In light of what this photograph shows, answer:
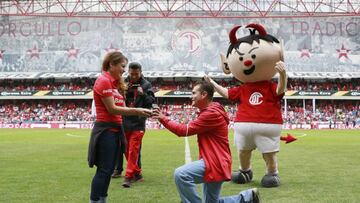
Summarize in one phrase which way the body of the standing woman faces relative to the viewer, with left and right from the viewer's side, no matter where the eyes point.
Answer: facing to the right of the viewer

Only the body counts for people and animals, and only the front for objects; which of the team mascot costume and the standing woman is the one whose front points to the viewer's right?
the standing woman

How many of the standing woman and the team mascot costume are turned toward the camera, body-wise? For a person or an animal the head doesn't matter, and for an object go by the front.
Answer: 1

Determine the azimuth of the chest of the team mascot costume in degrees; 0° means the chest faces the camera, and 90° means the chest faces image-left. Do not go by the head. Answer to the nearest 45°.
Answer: approximately 0°

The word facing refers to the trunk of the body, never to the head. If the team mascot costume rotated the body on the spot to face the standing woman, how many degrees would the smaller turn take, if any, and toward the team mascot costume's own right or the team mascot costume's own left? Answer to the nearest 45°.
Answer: approximately 45° to the team mascot costume's own right

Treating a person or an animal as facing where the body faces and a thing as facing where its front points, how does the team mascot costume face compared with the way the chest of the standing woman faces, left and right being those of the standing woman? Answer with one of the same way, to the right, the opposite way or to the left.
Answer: to the right

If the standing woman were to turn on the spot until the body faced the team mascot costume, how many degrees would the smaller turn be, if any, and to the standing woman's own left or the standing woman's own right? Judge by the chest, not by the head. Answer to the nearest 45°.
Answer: approximately 45° to the standing woman's own left
